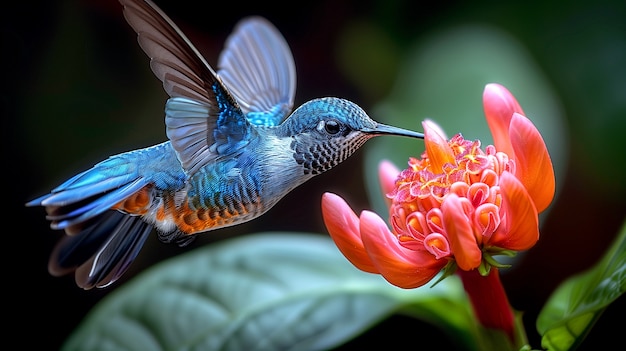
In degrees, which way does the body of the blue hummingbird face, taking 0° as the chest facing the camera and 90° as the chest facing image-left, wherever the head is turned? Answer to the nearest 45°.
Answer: approximately 270°

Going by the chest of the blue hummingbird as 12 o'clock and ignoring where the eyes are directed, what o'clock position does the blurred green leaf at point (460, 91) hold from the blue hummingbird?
The blurred green leaf is roughly at 10 o'clock from the blue hummingbird.
